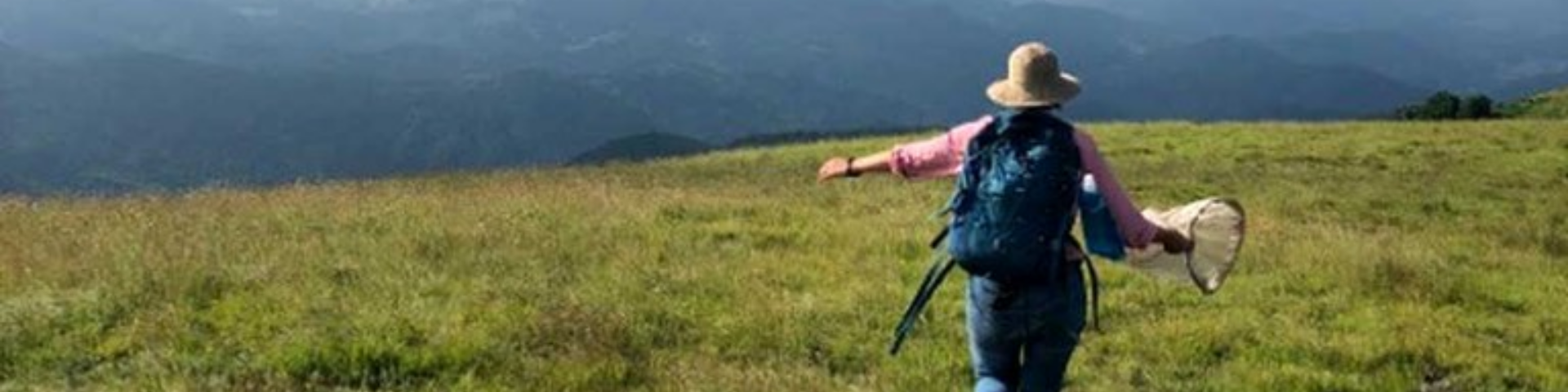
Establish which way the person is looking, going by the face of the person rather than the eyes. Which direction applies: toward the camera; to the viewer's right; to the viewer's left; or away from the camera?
away from the camera

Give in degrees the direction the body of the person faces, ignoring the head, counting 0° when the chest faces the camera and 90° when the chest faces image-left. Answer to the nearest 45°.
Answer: approximately 180°
